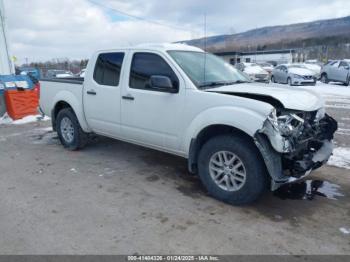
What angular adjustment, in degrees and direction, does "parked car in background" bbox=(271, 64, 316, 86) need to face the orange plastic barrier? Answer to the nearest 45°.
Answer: approximately 90° to its right

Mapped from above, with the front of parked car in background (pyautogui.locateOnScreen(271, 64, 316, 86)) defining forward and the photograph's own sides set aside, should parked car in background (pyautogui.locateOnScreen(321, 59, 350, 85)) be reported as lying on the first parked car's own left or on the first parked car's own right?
on the first parked car's own left

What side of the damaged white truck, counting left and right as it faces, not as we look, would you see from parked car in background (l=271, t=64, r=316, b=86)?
left

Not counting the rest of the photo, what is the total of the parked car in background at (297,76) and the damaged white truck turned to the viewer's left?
0

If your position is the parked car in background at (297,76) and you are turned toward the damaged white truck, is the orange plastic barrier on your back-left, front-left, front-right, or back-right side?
front-right

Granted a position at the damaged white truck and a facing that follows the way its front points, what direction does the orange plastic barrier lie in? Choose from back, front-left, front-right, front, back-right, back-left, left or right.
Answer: back

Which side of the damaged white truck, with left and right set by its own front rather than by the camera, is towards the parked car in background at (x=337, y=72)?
left

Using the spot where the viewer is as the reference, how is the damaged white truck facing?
facing the viewer and to the right of the viewer
